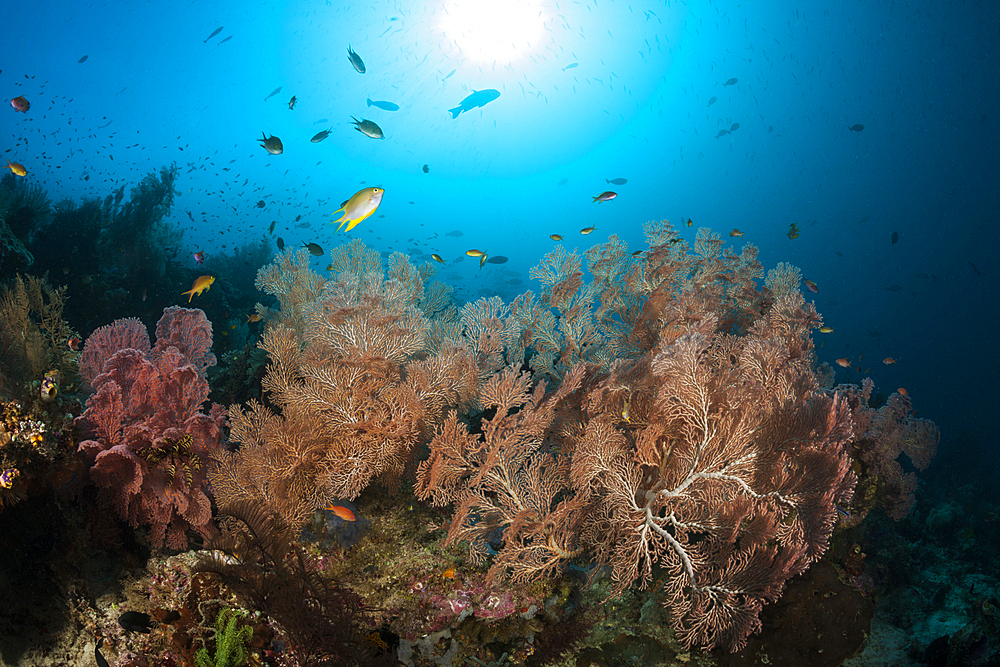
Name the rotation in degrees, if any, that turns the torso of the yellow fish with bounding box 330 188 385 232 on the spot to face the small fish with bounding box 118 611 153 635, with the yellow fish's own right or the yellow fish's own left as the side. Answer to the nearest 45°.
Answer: approximately 135° to the yellow fish's own right

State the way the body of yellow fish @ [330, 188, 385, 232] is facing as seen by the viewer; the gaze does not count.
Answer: to the viewer's right
